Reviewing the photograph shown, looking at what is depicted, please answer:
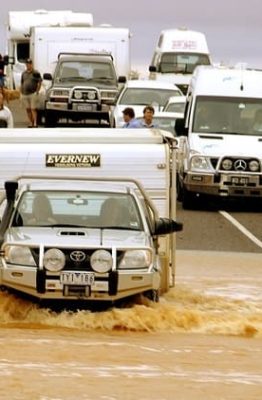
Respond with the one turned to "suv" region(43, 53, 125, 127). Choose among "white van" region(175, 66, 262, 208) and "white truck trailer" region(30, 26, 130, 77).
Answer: the white truck trailer

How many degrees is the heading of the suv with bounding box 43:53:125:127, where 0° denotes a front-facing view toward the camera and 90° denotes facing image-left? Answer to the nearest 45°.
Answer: approximately 0°

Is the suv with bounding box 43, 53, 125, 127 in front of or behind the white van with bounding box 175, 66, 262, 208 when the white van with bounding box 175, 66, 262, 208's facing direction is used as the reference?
behind

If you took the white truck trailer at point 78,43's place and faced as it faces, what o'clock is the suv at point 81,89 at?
The suv is roughly at 12 o'clock from the white truck trailer.

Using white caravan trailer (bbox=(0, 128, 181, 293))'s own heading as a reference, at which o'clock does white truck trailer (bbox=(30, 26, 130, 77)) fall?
The white truck trailer is roughly at 6 o'clock from the white caravan trailer.

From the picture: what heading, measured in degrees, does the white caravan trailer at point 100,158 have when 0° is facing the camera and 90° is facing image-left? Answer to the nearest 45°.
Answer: approximately 0°

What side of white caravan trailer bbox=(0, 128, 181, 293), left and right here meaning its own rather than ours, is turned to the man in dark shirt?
back
